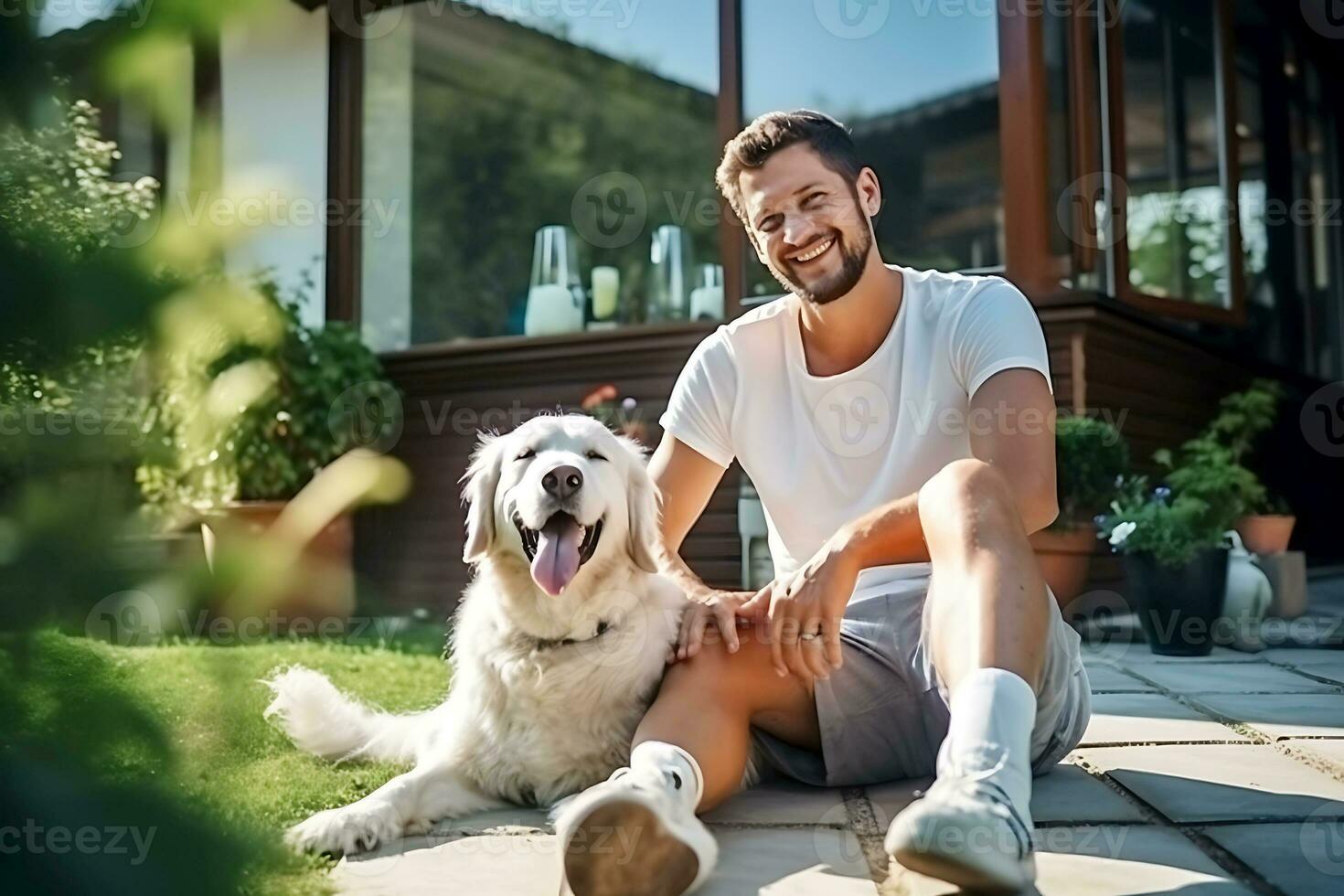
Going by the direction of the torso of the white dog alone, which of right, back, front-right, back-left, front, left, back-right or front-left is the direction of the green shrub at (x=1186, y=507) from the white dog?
back-left

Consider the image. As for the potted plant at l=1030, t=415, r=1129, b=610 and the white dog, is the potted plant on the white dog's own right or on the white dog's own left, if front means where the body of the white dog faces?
on the white dog's own left

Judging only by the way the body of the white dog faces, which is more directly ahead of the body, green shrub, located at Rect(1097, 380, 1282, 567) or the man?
the man

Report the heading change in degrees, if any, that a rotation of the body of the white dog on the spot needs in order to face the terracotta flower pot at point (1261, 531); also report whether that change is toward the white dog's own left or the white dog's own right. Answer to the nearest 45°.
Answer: approximately 135° to the white dog's own left

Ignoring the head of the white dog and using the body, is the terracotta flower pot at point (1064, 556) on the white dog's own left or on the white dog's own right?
on the white dog's own left

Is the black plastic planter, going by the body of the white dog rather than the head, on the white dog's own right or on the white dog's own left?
on the white dog's own left

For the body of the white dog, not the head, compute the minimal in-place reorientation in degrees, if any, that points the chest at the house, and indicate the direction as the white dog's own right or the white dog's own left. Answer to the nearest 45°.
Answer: approximately 180°

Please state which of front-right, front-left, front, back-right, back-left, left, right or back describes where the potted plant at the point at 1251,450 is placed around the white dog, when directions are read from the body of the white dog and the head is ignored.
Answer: back-left

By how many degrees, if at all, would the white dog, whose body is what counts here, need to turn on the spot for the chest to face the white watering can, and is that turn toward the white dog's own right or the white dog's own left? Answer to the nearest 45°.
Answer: approximately 135° to the white dog's own left

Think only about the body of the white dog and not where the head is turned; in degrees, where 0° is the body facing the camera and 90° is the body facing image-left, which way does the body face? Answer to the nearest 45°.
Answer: approximately 0°
